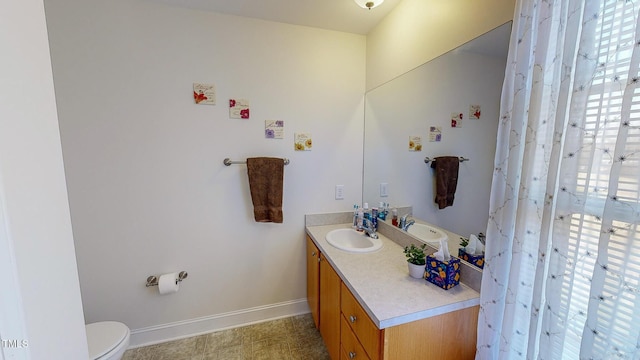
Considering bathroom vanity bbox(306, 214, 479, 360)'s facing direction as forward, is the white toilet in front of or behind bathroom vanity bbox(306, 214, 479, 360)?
in front

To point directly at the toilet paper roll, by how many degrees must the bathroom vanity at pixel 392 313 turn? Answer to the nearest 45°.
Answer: approximately 45° to its right

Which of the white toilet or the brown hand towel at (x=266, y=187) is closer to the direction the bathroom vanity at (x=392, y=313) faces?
the white toilet

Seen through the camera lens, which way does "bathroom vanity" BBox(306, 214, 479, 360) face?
facing the viewer and to the left of the viewer
